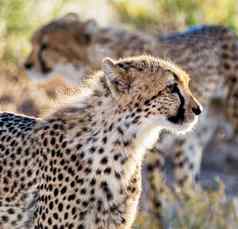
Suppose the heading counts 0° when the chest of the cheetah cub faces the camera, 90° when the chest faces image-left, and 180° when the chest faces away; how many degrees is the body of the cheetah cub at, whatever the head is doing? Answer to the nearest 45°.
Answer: approximately 270°

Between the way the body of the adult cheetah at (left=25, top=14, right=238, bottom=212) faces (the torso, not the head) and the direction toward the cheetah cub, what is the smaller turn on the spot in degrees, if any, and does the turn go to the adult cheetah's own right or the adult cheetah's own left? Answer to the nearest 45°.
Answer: approximately 90° to the adult cheetah's own left

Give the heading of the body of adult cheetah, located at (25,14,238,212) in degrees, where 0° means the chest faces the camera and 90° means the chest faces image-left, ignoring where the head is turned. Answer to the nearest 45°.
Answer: approximately 90°

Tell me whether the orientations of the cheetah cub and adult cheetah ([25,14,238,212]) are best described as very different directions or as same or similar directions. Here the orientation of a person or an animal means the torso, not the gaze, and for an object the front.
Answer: very different directions

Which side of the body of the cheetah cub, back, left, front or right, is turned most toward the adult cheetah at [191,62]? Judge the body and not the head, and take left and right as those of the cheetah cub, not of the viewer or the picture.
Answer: left

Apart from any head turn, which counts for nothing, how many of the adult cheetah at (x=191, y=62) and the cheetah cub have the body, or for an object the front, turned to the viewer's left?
1
